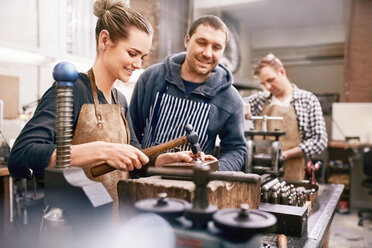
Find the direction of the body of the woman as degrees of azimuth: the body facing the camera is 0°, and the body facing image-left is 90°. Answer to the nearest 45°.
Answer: approximately 315°

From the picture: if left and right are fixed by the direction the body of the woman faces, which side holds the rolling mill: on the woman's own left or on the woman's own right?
on the woman's own left

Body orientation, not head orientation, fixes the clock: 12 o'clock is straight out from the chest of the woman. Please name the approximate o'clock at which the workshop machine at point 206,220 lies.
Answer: The workshop machine is roughly at 1 o'clock from the woman.

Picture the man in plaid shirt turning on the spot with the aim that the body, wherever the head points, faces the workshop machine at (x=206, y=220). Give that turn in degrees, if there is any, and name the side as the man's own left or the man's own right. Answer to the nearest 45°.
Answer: approximately 45° to the man's own left
